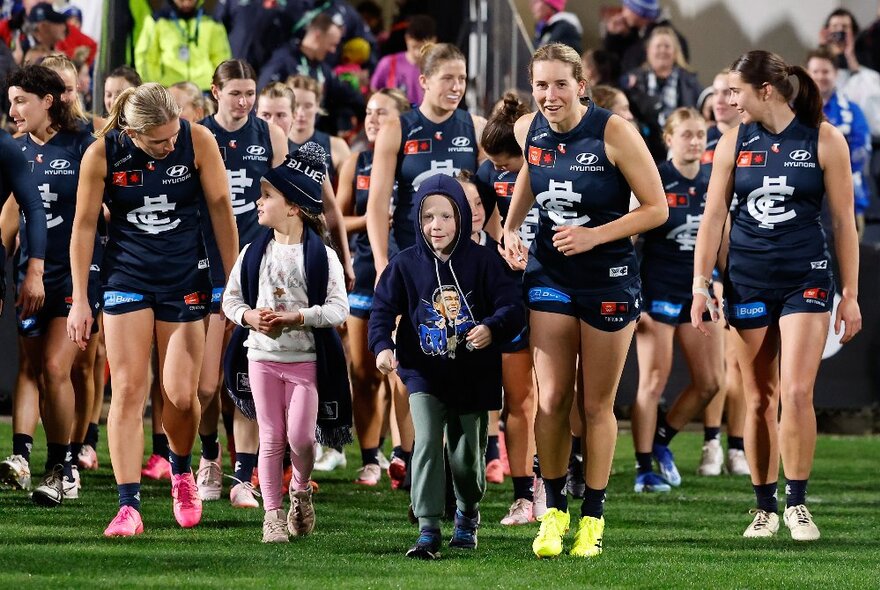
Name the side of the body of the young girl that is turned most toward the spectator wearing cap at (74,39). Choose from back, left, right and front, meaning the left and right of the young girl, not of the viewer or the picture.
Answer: back

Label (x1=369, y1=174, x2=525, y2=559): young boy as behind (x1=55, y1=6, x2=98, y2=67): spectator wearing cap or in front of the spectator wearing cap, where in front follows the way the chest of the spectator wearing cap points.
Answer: in front

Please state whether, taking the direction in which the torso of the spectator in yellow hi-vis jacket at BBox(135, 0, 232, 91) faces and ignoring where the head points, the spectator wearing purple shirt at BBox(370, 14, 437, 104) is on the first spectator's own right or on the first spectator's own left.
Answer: on the first spectator's own left

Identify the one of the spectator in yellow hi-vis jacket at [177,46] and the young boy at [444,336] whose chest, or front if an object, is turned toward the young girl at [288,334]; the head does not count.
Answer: the spectator in yellow hi-vis jacket

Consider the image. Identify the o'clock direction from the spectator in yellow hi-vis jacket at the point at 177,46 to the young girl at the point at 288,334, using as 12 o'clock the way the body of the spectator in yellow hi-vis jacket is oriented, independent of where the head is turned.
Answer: The young girl is roughly at 12 o'clock from the spectator in yellow hi-vis jacket.

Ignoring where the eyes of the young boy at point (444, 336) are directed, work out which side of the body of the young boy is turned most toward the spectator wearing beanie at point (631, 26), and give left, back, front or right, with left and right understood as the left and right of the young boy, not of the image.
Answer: back

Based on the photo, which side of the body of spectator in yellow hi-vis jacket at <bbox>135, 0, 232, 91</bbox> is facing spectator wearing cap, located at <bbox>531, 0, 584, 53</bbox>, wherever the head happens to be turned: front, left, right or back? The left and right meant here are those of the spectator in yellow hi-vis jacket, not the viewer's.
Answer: left

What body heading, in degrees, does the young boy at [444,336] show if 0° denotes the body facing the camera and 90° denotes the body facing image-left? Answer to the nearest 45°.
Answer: approximately 0°

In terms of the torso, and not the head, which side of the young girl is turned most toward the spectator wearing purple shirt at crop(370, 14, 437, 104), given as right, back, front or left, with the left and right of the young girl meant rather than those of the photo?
back

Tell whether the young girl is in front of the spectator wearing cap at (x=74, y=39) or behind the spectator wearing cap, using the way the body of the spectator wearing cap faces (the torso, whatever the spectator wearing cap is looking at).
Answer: in front

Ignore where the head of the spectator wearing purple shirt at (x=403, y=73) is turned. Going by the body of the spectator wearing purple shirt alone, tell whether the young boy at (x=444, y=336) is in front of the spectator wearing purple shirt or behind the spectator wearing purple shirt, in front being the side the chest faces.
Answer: in front
